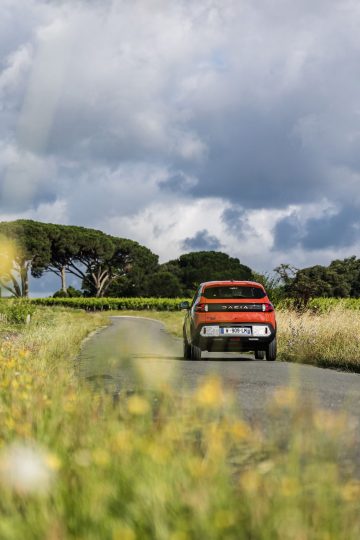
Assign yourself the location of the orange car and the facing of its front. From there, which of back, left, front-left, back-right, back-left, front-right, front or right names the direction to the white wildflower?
back

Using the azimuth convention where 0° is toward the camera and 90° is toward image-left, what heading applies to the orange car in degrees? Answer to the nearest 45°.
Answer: approximately 180°
